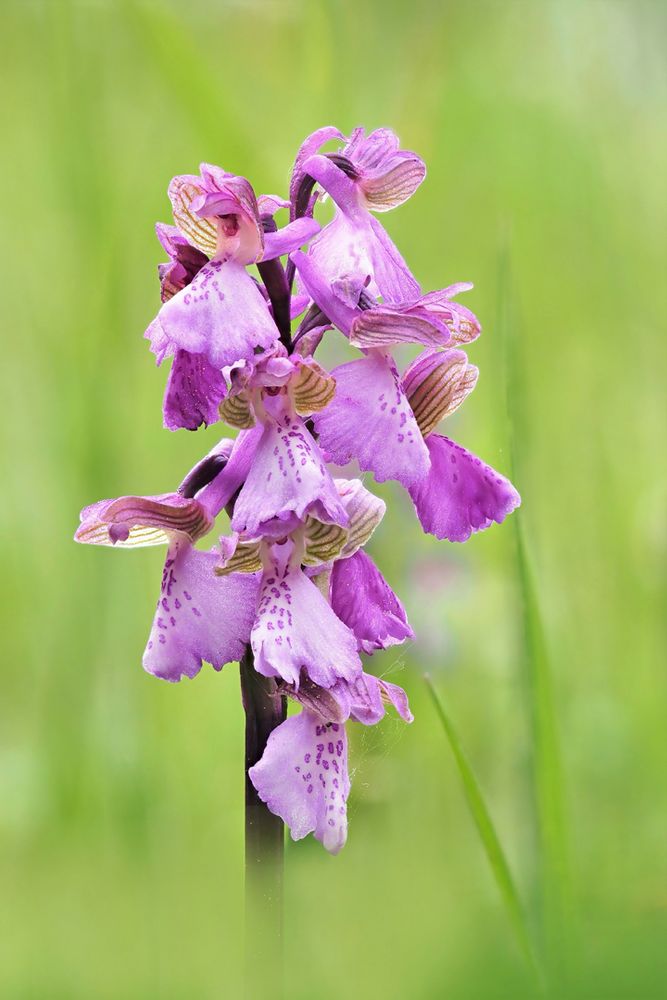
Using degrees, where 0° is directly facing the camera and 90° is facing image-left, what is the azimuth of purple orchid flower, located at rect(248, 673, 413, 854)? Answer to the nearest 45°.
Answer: approximately 315°

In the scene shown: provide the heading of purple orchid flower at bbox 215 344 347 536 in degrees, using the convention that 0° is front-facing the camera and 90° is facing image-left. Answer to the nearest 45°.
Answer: approximately 0°
